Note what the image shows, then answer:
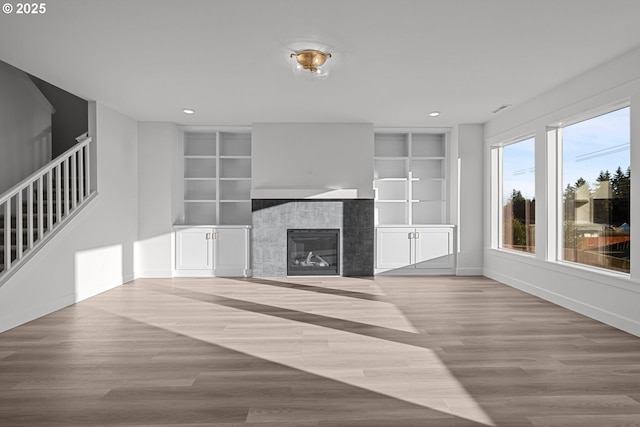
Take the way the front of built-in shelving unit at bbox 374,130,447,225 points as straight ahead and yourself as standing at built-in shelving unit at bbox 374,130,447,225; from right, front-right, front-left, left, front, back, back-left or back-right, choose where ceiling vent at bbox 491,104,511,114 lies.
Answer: front-left

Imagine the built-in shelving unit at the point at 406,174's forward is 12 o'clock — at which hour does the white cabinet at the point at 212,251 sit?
The white cabinet is roughly at 2 o'clock from the built-in shelving unit.

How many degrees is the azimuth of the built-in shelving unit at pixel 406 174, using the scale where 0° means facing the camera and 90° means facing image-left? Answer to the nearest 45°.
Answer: approximately 0°

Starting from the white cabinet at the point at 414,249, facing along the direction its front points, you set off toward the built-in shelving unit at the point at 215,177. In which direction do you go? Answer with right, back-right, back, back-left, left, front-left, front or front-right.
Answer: right

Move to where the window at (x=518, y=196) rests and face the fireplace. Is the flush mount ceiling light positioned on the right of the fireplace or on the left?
left

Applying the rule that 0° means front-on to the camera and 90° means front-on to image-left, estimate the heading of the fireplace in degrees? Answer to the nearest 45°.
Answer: approximately 0°

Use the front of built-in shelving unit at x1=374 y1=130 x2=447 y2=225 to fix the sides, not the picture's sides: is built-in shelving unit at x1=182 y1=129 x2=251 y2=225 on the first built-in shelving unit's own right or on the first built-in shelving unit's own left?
on the first built-in shelving unit's own right

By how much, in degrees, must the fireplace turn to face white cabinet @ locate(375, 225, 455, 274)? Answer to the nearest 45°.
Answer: approximately 90° to its left

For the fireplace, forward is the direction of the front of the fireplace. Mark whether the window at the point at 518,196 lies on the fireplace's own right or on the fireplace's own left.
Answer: on the fireplace's own left
